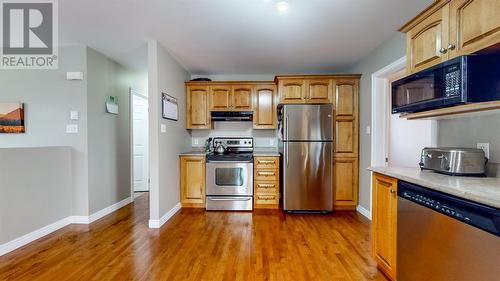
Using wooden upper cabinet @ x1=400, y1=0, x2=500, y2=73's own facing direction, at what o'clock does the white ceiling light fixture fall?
The white ceiling light fixture is roughly at 1 o'clock from the wooden upper cabinet.

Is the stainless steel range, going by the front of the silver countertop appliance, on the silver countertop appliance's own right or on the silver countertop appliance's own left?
on the silver countertop appliance's own right

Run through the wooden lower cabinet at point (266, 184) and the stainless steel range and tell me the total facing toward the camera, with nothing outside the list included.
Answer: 2

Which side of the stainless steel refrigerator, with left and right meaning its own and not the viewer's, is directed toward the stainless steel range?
right

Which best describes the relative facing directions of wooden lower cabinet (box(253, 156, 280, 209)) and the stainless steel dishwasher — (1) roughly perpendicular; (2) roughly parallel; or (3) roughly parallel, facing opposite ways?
roughly perpendicular

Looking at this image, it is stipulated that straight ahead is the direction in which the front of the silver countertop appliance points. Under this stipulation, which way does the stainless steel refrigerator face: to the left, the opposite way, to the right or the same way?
to the left
